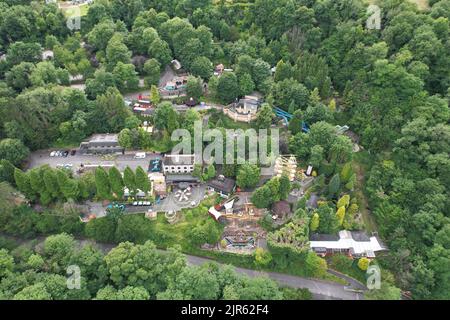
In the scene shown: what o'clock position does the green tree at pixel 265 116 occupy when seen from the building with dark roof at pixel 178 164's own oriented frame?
The green tree is roughly at 8 o'clock from the building with dark roof.

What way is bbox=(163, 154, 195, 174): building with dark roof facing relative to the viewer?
toward the camera

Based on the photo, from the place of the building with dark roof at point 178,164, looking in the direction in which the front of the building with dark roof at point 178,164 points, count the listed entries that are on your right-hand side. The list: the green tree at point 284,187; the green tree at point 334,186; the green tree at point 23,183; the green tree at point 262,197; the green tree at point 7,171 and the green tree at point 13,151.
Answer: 3

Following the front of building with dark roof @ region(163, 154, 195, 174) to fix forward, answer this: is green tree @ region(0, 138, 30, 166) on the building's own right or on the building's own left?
on the building's own right

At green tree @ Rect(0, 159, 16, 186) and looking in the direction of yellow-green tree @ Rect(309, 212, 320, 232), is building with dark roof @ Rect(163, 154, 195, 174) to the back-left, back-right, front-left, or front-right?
front-left

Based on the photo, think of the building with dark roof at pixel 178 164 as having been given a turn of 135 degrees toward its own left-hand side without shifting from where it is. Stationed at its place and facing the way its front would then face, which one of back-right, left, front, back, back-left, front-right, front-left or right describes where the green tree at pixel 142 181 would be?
back

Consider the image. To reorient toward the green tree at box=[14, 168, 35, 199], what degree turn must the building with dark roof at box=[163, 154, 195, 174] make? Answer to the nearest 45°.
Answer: approximately 90° to its right

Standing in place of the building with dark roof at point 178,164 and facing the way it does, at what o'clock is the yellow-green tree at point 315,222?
The yellow-green tree is roughly at 10 o'clock from the building with dark roof.

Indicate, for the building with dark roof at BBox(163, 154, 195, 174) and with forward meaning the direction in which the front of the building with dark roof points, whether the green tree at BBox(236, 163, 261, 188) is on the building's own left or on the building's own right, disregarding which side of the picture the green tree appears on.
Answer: on the building's own left

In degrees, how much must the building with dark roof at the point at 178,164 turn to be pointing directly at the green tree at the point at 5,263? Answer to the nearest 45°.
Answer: approximately 45° to its right

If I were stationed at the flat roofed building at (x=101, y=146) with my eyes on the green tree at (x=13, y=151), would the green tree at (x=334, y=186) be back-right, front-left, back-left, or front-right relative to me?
back-left

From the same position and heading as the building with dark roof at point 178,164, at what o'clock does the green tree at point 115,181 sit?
The green tree is roughly at 2 o'clock from the building with dark roof.

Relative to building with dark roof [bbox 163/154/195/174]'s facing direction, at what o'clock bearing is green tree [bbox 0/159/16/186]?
The green tree is roughly at 3 o'clock from the building with dark roof.

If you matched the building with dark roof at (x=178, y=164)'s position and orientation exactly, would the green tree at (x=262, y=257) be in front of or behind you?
in front

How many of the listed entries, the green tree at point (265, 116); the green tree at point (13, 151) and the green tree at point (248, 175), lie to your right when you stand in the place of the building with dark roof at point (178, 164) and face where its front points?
1

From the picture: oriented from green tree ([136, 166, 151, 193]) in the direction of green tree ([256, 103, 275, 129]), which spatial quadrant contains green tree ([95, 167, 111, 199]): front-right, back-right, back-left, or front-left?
back-left

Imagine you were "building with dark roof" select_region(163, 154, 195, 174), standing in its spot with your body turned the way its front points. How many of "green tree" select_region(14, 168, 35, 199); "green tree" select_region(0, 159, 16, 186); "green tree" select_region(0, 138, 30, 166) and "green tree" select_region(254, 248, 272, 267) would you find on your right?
3

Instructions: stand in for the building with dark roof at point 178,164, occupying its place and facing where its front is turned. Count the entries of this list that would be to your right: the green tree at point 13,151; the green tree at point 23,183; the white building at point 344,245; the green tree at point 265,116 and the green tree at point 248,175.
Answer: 2
